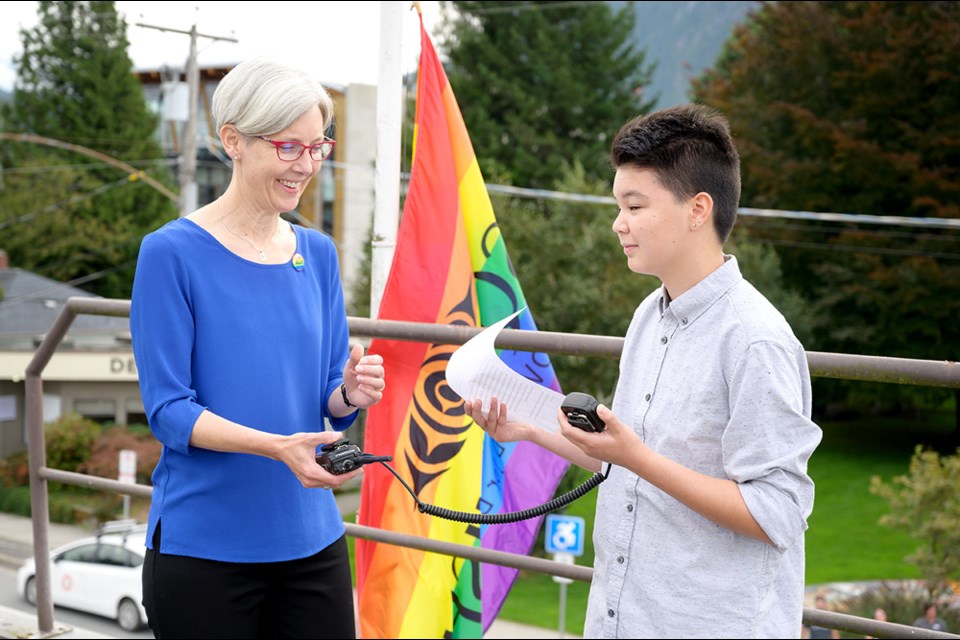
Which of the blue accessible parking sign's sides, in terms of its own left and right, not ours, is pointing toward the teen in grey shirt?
front

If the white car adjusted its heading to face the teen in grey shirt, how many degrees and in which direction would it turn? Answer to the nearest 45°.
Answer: approximately 135° to its left

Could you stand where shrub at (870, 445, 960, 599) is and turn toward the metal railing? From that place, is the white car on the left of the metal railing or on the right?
right

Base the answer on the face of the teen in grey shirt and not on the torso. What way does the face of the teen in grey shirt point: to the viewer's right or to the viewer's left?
to the viewer's left

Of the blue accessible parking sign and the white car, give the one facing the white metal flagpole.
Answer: the blue accessible parking sign

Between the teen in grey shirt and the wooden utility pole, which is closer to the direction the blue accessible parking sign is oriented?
the teen in grey shirt

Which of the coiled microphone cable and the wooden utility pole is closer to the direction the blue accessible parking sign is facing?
the coiled microphone cable

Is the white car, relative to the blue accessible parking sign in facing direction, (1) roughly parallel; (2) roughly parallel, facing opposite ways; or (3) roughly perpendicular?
roughly perpendicular

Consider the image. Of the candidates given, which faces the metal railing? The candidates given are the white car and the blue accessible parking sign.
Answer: the blue accessible parking sign

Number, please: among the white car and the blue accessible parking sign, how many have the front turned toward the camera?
1

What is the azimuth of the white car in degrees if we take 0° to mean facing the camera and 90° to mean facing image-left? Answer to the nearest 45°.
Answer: approximately 135°

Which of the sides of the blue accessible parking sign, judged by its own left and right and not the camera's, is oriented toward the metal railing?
front

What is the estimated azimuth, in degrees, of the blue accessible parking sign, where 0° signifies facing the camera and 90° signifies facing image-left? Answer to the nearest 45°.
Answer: approximately 0°

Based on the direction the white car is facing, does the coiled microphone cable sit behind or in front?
behind

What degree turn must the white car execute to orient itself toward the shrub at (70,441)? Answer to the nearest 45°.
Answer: approximately 45° to its right
